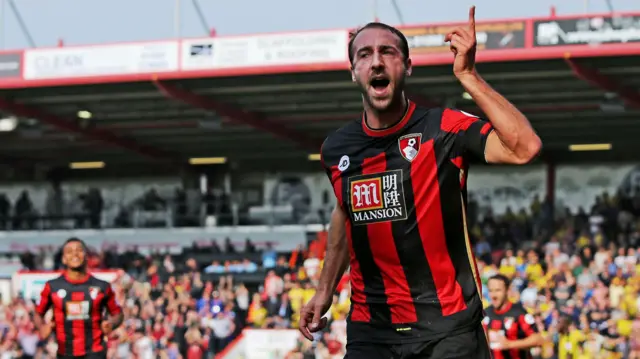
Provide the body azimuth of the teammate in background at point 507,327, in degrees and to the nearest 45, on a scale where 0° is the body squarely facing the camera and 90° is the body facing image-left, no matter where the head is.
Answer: approximately 45°

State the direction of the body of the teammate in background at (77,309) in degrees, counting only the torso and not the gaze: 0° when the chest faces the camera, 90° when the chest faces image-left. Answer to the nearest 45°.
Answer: approximately 0°

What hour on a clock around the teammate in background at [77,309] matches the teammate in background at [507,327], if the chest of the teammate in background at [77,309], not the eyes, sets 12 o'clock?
the teammate in background at [507,327] is roughly at 10 o'clock from the teammate in background at [77,309].

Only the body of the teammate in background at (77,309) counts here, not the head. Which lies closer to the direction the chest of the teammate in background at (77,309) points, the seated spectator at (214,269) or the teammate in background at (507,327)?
the teammate in background

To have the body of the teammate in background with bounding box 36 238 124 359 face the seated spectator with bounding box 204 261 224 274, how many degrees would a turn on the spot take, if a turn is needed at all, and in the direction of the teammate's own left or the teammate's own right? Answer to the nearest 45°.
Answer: approximately 180°
